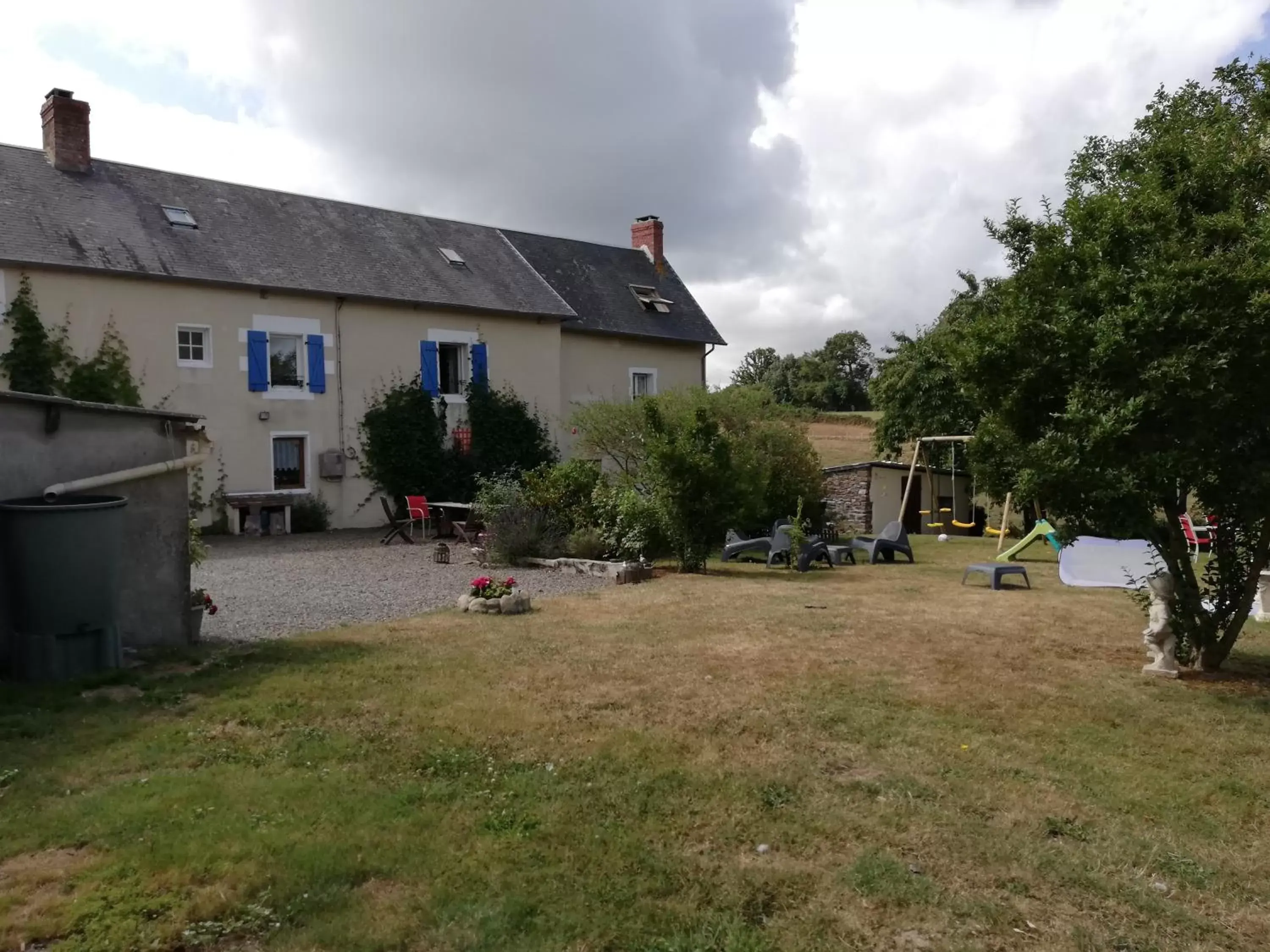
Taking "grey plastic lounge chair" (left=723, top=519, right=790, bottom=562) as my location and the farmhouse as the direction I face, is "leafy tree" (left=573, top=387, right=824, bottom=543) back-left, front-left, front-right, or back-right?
front-right

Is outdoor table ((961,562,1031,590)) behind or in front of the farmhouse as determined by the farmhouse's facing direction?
in front

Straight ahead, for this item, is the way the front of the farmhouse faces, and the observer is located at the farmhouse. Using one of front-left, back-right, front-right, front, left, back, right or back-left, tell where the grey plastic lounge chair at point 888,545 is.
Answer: front

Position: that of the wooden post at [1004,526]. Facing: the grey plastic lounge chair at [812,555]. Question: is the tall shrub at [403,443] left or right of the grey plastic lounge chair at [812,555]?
right

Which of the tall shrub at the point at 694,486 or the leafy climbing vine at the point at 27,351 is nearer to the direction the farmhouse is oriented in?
the tall shrub

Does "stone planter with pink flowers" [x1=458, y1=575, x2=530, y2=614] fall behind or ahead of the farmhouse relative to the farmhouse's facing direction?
ahead

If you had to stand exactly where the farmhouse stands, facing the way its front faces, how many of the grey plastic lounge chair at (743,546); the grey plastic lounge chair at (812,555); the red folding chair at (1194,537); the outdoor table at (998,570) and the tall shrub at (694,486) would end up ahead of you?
5

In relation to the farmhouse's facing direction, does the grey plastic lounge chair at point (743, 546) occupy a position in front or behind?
in front

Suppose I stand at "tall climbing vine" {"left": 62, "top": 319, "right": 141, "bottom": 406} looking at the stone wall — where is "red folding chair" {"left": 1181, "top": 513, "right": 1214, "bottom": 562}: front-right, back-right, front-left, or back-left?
front-right

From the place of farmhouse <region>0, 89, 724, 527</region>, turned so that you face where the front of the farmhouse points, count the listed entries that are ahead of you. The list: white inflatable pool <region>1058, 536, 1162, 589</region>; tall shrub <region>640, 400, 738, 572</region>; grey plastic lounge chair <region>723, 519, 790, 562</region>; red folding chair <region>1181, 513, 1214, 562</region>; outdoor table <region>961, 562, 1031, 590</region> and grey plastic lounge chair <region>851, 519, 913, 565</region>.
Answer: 6

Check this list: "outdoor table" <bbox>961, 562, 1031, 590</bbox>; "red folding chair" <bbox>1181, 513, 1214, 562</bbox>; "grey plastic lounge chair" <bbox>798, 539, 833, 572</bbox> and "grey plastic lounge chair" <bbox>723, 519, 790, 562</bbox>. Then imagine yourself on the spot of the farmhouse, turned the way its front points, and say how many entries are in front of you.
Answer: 4

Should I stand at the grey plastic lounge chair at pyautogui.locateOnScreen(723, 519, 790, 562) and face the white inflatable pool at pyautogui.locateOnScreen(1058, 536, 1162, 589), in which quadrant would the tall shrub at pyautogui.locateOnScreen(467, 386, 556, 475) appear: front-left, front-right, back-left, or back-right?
back-left

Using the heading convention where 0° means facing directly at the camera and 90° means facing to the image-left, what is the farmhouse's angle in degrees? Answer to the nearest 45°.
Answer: approximately 315°

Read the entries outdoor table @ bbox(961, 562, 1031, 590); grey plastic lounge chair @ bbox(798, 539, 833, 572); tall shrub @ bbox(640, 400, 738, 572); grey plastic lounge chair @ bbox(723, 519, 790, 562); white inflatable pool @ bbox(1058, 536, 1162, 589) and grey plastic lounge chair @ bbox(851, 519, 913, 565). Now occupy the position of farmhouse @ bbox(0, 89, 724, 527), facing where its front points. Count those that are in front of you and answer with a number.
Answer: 6

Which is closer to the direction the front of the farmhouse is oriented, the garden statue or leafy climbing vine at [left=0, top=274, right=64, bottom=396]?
the garden statue

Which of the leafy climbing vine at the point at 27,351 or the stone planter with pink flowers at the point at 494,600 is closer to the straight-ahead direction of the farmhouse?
the stone planter with pink flowers

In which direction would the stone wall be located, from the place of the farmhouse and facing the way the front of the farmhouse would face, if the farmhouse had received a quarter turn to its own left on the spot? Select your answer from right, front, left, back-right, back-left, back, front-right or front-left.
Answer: front-right

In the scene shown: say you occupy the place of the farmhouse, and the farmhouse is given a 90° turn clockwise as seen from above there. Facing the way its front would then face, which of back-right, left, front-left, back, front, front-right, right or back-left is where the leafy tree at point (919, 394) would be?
back-left
